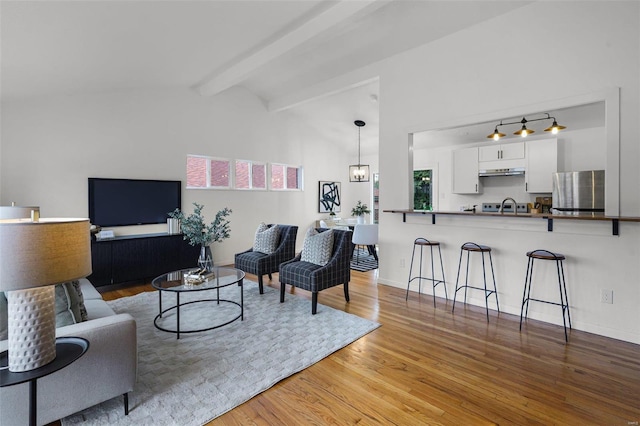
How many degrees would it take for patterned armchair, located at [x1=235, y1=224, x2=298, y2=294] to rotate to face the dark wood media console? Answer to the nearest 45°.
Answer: approximately 45° to its right

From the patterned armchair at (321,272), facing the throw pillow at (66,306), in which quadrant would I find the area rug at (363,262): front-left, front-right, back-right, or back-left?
back-right

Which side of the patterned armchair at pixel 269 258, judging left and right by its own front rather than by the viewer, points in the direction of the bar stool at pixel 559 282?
left

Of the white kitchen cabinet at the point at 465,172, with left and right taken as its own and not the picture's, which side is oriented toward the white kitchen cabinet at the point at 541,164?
left

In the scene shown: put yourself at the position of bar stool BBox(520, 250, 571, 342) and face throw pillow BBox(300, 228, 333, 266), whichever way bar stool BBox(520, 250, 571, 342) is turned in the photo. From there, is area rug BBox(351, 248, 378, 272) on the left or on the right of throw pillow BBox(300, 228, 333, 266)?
right

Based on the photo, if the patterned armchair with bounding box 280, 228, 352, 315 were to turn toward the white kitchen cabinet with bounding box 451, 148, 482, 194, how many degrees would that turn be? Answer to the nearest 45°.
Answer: approximately 180°
